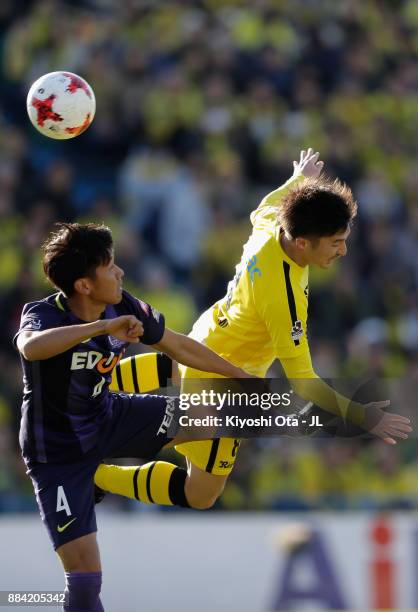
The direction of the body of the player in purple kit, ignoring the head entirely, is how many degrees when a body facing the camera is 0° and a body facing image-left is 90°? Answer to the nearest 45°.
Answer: approximately 315°

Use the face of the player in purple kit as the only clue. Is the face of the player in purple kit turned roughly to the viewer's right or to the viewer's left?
to the viewer's right
